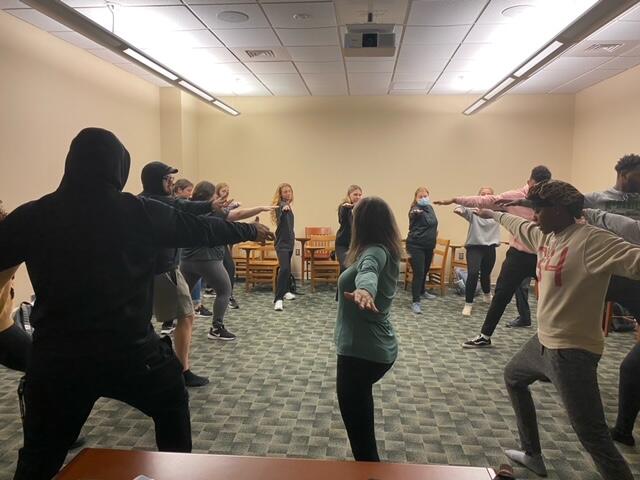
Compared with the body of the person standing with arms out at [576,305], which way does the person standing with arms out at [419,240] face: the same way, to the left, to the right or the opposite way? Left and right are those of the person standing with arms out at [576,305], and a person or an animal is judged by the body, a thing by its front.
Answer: to the left

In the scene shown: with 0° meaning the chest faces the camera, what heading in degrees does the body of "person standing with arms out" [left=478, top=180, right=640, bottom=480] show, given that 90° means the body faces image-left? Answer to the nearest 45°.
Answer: approximately 45°

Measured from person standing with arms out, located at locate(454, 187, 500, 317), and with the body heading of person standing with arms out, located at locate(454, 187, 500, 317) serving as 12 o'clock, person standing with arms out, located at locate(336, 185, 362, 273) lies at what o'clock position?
person standing with arms out, located at locate(336, 185, 362, 273) is roughly at 2 o'clock from person standing with arms out, located at locate(454, 187, 500, 317).

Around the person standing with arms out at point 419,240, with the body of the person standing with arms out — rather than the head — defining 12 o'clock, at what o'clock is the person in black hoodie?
The person in black hoodie is roughly at 2 o'clock from the person standing with arms out.

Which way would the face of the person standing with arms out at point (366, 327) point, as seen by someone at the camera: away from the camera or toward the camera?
away from the camera

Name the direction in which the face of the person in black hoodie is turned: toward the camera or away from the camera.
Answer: away from the camera

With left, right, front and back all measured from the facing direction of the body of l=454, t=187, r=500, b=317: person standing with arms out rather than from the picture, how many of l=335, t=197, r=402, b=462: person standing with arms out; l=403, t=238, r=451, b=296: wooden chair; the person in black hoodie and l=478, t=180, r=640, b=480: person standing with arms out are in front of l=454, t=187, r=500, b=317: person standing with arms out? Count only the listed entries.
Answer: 3
